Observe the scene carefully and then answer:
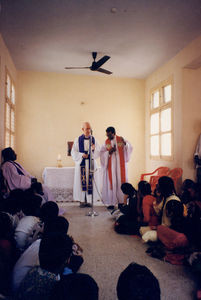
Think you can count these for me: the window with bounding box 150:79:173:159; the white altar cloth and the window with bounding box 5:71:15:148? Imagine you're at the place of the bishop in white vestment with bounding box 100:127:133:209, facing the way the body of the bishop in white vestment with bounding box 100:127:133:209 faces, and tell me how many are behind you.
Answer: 1

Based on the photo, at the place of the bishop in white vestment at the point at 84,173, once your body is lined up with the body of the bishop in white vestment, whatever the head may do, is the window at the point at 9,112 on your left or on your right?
on your right

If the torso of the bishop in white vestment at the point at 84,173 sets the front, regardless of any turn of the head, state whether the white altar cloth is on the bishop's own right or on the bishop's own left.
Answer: on the bishop's own right

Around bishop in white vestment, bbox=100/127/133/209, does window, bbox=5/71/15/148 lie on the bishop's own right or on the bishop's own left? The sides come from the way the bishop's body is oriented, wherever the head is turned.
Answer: on the bishop's own right

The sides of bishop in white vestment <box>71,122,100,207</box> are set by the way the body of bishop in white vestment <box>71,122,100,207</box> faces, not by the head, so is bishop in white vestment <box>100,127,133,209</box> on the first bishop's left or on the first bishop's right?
on the first bishop's left

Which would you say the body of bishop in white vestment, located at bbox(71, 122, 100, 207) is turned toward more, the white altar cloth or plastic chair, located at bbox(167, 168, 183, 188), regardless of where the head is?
the plastic chair

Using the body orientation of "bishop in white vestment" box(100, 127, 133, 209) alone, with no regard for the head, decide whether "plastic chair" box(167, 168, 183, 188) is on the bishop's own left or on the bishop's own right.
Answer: on the bishop's own left

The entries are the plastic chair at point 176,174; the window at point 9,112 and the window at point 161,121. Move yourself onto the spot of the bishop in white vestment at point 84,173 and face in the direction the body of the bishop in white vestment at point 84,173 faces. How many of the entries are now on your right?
1

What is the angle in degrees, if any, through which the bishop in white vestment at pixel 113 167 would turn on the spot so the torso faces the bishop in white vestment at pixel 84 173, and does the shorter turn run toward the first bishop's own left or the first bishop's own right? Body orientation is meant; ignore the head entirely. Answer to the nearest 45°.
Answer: approximately 45° to the first bishop's own right

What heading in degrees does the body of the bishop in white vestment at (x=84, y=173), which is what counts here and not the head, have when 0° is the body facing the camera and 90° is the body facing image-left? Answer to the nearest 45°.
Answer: approximately 0°

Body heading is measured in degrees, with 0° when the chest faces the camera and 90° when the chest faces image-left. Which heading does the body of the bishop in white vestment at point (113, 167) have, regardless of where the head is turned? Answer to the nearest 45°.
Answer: approximately 45°
